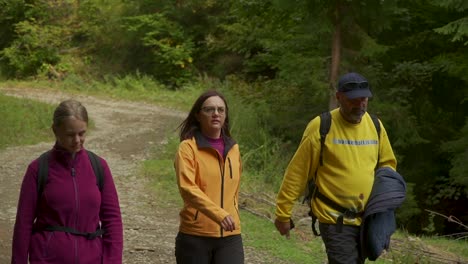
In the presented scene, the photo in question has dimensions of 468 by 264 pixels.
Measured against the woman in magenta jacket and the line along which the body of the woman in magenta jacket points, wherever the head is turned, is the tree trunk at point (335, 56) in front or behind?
behind

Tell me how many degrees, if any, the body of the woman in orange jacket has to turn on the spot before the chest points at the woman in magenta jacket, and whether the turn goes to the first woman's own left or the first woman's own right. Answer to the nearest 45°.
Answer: approximately 90° to the first woman's own right

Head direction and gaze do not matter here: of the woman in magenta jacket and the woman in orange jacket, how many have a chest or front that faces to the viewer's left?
0

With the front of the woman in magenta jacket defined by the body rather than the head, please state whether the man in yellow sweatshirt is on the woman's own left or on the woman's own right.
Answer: on the woman's own left

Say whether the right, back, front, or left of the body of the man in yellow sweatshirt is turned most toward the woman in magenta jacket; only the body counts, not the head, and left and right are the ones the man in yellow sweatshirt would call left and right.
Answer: right

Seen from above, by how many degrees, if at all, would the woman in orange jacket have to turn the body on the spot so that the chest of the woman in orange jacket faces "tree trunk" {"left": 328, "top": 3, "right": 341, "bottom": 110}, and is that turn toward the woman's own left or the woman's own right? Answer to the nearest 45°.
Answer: approximately 135° to the woman's own left

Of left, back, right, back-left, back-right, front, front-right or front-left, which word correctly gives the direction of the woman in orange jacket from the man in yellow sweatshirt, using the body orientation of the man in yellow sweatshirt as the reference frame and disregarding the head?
right

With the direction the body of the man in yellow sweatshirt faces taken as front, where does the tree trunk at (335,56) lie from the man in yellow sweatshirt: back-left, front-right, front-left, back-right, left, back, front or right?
back-left

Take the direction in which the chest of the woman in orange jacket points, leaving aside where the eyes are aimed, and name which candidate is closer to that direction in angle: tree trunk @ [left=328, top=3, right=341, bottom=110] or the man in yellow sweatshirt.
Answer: the man in yellow sweatshirt

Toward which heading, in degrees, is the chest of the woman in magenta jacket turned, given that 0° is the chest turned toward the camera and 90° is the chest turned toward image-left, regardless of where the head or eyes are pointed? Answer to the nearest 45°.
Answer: approximately 0°
